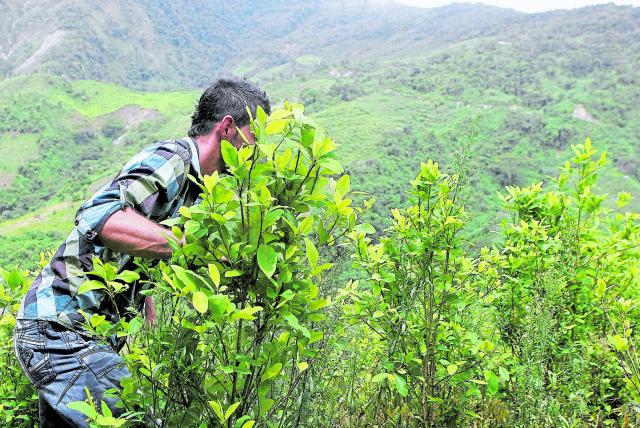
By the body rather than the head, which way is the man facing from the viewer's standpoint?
to the viewer's right

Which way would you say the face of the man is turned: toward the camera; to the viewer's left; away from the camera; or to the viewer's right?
to the viewer's right

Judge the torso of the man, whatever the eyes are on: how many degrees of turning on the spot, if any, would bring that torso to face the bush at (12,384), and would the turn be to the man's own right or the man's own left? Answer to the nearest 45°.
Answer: approximately 135° to the man's own left
